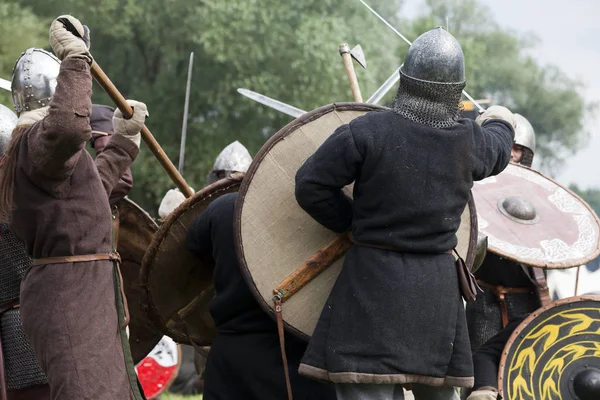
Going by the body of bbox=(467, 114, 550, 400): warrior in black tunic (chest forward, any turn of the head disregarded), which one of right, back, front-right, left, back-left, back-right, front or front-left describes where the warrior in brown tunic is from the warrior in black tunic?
front

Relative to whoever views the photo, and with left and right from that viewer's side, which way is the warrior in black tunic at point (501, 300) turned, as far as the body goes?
facing the viewer and to the left of the viewer

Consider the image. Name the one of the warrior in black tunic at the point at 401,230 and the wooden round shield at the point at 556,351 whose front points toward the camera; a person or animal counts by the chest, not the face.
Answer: the wooden round shield

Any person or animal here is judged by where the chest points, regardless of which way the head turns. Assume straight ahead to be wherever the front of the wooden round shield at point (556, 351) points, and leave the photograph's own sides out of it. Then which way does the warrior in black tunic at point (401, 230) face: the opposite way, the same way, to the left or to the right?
the opposite way

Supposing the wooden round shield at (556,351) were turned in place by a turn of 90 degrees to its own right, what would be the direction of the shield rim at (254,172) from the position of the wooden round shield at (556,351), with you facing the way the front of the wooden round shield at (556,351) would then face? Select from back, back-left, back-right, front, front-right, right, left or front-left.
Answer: front-left

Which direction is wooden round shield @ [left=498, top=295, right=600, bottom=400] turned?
toward the camera

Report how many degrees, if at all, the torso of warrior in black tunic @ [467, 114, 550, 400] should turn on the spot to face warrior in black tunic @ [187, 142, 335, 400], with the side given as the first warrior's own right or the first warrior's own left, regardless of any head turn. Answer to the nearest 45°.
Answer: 0° — they already face them

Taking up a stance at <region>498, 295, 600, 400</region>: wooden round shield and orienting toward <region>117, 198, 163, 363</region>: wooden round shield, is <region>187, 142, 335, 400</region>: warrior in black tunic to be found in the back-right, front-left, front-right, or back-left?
front-left

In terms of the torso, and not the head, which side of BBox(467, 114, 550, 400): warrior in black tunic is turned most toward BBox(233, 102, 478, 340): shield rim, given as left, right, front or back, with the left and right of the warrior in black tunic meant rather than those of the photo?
front

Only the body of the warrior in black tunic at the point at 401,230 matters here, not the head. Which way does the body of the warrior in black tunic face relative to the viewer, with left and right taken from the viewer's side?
facing away from the viewer

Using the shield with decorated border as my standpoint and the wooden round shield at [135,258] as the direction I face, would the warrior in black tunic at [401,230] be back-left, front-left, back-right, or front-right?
front-left

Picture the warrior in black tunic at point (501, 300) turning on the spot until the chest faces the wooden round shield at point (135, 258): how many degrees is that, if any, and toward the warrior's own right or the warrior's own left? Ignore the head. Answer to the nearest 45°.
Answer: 0° — they already face it

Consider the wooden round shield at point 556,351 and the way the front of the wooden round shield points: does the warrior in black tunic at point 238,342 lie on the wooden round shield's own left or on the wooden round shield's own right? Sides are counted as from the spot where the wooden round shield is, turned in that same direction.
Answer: on the wooden round shield's own right
